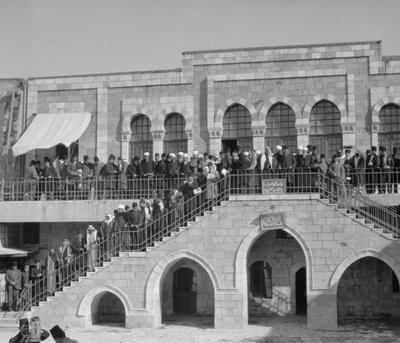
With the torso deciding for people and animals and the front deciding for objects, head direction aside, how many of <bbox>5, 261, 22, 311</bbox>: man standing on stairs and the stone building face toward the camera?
2

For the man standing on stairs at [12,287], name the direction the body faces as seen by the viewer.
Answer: toward the camera

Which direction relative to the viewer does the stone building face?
toward the camera

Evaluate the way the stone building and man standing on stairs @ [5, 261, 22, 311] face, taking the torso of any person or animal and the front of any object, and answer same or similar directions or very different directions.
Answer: same or similar directions

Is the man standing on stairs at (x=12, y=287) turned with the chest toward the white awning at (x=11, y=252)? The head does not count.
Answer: no
